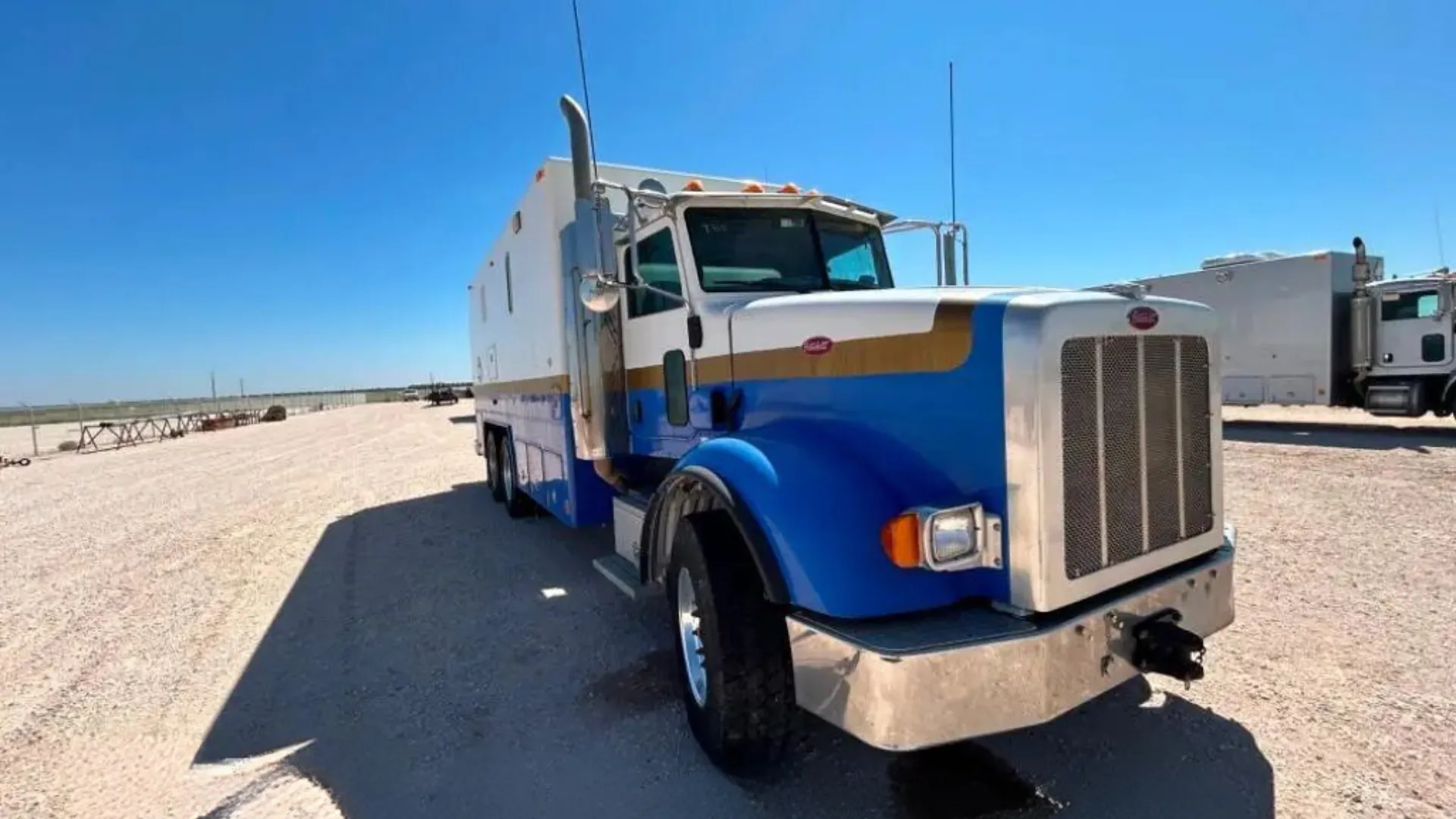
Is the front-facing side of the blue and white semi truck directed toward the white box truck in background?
no

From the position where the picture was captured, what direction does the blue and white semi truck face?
facing the viewer and to the right of the viewer
